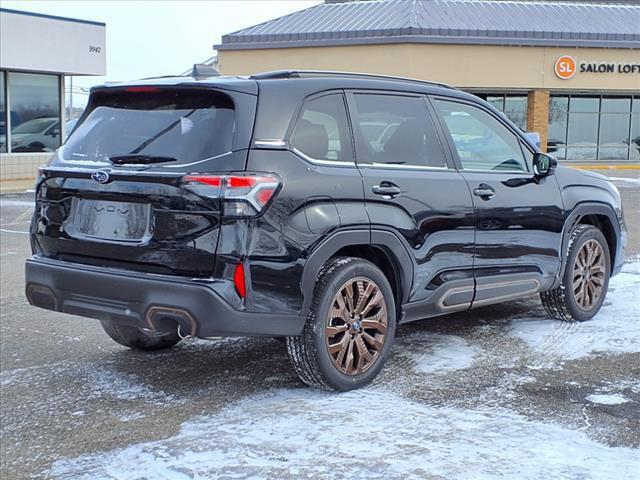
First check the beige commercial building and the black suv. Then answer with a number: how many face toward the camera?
1

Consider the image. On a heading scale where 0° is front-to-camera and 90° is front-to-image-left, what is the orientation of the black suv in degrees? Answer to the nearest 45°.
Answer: approximately 225°

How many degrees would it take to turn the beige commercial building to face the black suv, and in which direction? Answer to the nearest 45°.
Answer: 0° — it already faces it

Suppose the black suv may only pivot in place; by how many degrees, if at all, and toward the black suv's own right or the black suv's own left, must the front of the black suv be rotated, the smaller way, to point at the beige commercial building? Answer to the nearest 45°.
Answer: approximately 45° to the black suv's own left
